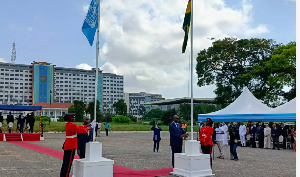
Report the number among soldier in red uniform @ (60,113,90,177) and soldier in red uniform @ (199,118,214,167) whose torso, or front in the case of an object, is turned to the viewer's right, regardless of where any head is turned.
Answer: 1

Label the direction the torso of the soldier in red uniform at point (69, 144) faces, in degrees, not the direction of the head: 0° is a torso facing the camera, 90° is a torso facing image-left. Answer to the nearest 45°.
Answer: approximately 270°

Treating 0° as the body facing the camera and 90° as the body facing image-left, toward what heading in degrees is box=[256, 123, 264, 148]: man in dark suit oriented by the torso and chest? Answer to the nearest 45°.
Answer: approximately 45°

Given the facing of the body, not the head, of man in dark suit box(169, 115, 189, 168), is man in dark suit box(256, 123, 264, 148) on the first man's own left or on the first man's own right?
on the first man's own left

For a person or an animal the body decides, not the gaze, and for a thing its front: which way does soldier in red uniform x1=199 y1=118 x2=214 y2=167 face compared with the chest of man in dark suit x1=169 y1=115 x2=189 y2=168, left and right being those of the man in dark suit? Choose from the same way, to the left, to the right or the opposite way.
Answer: to the right

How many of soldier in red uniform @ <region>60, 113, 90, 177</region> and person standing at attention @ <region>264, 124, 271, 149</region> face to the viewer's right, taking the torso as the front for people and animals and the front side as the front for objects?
1

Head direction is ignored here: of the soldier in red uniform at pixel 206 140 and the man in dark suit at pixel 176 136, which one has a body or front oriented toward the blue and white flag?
the soldier in red uniform

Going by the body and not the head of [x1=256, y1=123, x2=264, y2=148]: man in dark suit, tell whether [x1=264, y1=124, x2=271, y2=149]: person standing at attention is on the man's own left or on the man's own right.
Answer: on the man's own left
